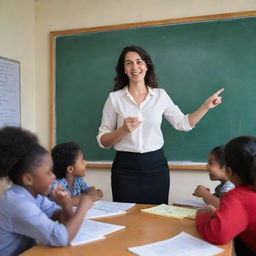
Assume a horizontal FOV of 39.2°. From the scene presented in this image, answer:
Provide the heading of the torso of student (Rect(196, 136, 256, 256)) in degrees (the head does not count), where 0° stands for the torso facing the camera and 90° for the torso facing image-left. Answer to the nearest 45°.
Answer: approximately 135°

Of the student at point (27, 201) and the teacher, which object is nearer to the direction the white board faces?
the teacher

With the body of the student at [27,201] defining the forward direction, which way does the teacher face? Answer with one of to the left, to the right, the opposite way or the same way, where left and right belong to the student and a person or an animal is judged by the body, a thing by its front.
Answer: to the right

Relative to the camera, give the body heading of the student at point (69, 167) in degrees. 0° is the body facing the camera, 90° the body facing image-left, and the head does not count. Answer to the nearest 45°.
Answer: approximately 270°

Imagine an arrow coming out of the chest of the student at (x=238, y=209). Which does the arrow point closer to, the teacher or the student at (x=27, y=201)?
the teacher

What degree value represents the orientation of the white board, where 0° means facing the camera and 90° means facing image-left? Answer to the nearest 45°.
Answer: approximately 315°

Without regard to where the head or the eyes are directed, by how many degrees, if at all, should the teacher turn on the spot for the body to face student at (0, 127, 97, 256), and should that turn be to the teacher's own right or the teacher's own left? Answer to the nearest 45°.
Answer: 0° — they already face them

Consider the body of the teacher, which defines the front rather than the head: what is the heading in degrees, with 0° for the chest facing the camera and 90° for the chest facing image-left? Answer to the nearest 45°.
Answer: approximately 0°
